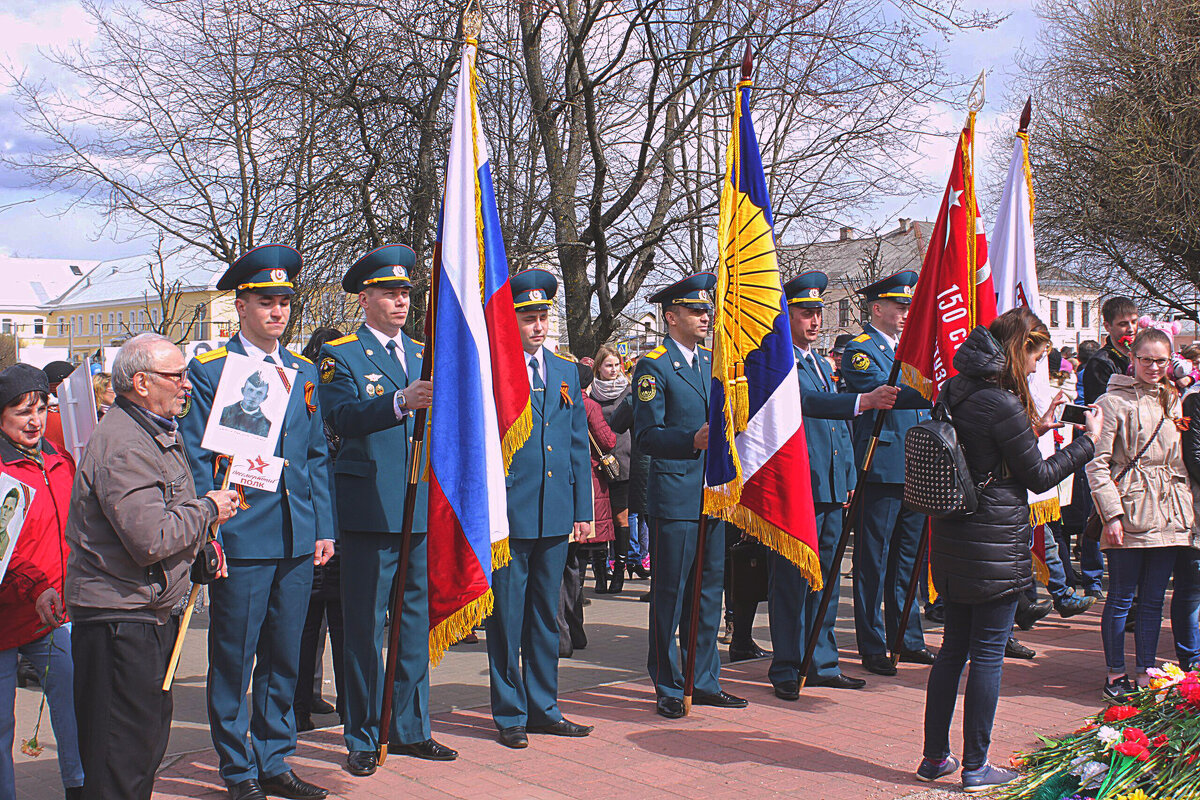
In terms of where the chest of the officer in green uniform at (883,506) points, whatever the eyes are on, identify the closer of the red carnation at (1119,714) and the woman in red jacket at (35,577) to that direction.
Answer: the red carnation

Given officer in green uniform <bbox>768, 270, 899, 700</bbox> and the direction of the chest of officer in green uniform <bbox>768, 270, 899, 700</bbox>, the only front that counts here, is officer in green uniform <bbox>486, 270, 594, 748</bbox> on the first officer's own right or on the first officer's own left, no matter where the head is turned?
on the first officer's own right

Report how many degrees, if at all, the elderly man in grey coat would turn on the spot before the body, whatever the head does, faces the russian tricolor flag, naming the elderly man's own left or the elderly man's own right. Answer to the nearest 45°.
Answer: approximately 45° to the elderly man's own left

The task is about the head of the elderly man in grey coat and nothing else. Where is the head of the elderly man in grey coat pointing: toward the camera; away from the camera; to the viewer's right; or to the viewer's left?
to the viewer's right

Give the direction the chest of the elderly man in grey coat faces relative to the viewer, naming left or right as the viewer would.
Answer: facing to the right of the viewer

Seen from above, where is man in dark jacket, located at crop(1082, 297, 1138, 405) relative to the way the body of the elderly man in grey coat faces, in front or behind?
in front

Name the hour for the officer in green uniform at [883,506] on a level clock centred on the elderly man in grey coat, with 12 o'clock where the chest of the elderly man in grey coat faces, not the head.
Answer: The officer in green uniform is roughly at 11 o'clock from the elderly man in grey coat.

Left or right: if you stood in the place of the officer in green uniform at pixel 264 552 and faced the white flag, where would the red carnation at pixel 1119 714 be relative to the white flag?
right

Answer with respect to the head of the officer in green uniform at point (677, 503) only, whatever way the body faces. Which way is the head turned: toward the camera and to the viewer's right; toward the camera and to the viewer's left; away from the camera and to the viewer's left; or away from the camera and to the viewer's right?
toward the camera and to the viewer's right
